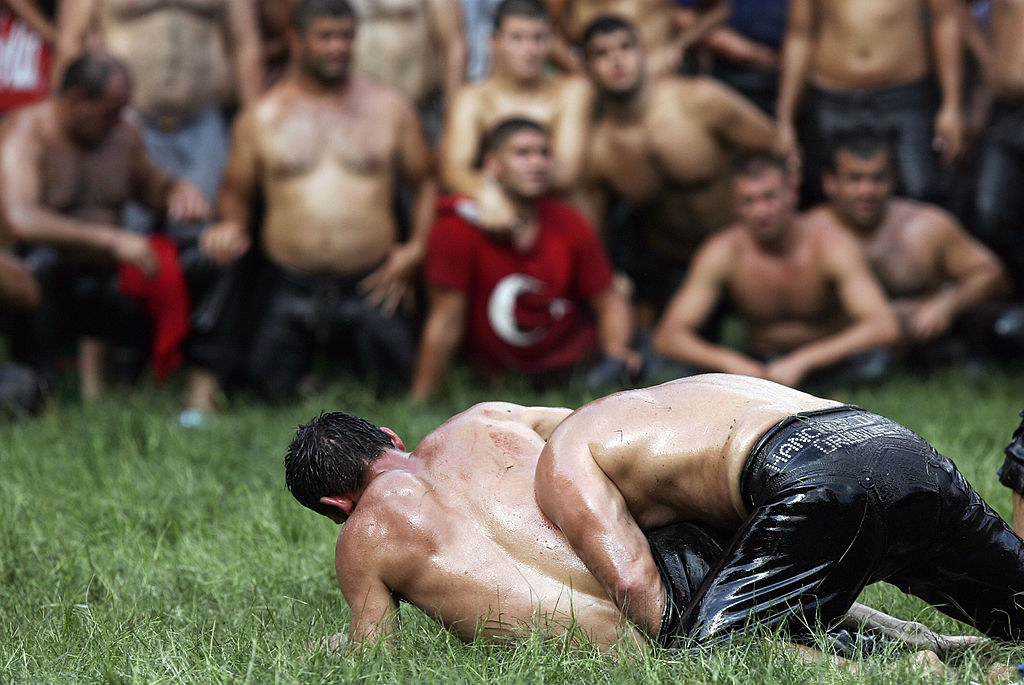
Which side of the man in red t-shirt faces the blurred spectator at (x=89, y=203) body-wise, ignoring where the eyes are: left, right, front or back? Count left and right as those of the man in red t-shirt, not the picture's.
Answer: right

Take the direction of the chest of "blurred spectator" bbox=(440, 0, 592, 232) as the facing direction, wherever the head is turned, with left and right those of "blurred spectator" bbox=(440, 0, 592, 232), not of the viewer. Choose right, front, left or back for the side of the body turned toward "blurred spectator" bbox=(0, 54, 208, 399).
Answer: right

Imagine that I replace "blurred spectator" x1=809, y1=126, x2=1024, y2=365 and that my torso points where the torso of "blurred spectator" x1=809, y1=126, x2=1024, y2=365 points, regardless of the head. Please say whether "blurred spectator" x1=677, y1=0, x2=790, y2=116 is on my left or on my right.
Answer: on my right

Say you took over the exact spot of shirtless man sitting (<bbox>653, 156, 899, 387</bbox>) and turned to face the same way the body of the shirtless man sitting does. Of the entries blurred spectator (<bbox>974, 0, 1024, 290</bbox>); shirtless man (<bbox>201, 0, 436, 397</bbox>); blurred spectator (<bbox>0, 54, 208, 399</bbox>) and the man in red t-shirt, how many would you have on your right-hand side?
3

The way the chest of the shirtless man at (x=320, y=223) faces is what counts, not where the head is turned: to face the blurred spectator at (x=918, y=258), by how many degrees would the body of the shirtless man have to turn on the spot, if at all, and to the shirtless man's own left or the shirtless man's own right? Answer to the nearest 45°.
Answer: approximately 90° to the shirtless man's own left

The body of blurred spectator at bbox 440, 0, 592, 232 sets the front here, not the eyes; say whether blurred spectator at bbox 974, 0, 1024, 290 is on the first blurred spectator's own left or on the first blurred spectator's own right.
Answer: on the first blurred spectator's own left

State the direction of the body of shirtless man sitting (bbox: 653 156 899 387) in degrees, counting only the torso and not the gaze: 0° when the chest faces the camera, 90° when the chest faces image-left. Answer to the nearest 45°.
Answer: approximately 0°

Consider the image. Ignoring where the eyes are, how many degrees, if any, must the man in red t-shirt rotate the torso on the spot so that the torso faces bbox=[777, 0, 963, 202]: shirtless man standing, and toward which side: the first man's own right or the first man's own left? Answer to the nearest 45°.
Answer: approximately 135° to the first man's own left

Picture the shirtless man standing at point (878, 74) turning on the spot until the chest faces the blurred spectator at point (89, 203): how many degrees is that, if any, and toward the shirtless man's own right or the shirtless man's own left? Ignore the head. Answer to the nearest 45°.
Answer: approximately 45° to the shirtless man's own right

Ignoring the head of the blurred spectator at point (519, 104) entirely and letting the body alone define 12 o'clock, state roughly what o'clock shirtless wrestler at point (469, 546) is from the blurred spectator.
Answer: The shirtless wrestler is roughly at 12 o'clock from the blurred spectator.

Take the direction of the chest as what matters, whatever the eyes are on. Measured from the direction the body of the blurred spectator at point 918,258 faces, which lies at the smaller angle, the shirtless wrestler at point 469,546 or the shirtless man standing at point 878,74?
the shirtless wrestler

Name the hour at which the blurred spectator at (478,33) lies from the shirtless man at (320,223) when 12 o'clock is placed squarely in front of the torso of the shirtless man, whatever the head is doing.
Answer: The blurred spectator is roughly at 7 o'clock from the shirtless man.
